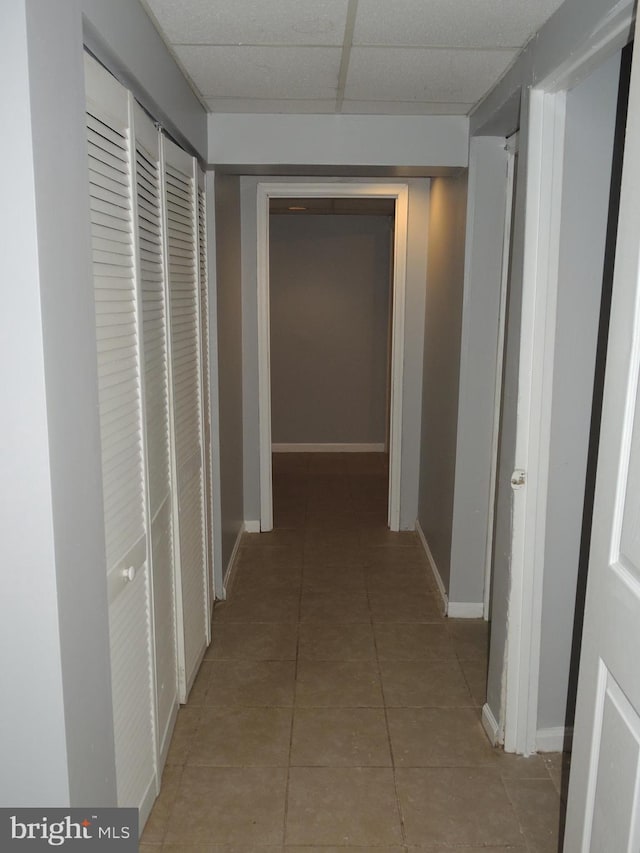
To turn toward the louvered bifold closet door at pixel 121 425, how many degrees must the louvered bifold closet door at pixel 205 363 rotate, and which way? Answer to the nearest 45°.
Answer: approximately 90° to its right

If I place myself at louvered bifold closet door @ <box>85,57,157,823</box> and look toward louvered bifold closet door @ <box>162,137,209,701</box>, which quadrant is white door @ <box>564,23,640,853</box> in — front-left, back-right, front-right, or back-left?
back-right

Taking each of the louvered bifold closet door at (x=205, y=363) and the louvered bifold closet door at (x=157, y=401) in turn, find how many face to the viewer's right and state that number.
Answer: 2

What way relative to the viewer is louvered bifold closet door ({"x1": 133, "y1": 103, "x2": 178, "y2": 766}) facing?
to the viewer's right

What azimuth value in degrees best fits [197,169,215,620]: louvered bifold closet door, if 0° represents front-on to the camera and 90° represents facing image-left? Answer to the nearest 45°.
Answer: approximately 270°

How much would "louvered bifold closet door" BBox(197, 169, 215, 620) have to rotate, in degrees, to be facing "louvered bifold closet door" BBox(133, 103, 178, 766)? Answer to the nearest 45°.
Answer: approximately 90° to its right

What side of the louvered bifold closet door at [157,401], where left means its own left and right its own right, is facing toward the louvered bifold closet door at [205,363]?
left

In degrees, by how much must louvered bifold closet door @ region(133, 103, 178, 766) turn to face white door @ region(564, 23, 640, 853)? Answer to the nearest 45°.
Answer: approximately 45° to its right
